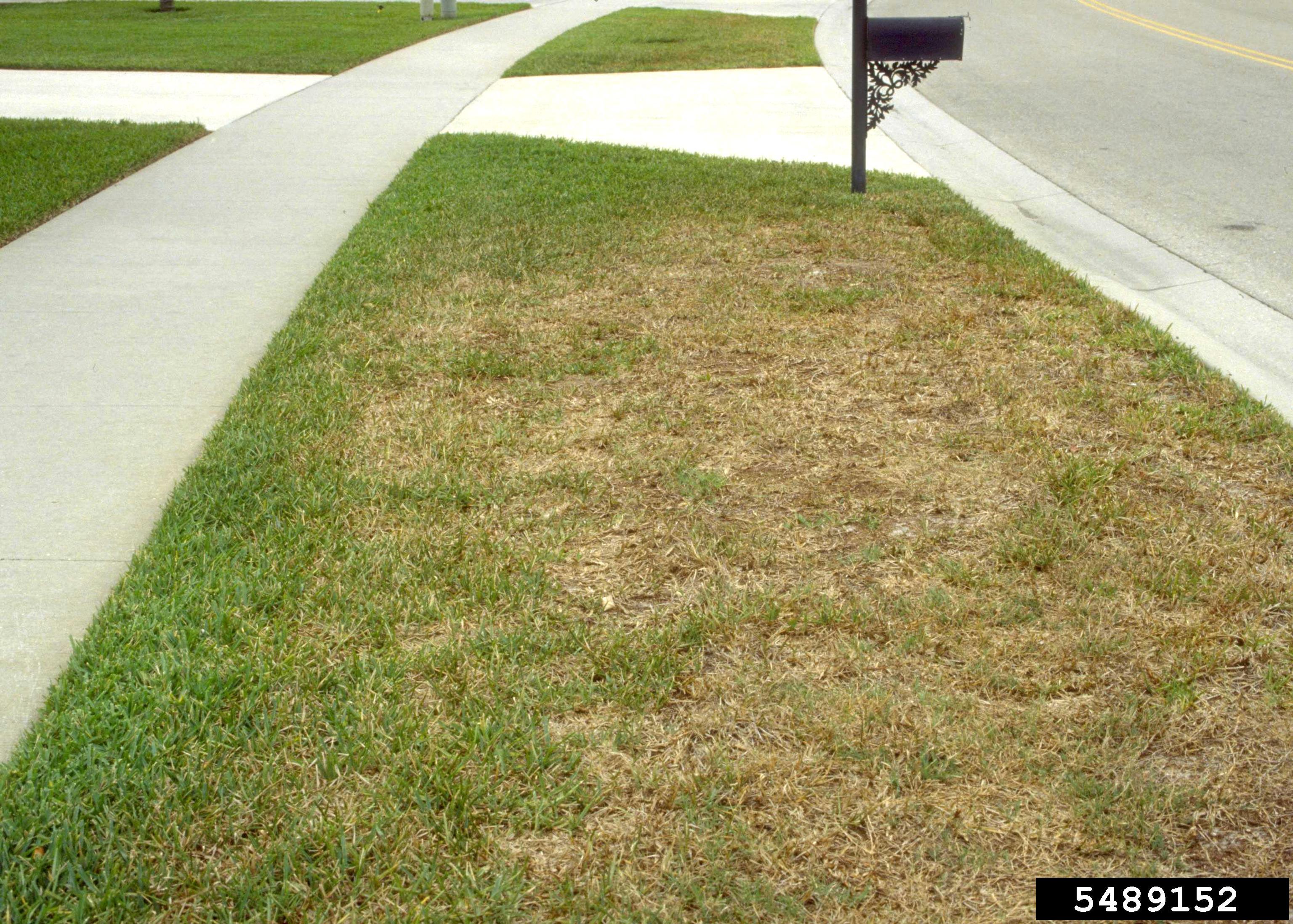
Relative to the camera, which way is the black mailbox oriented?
to the viewer's right
